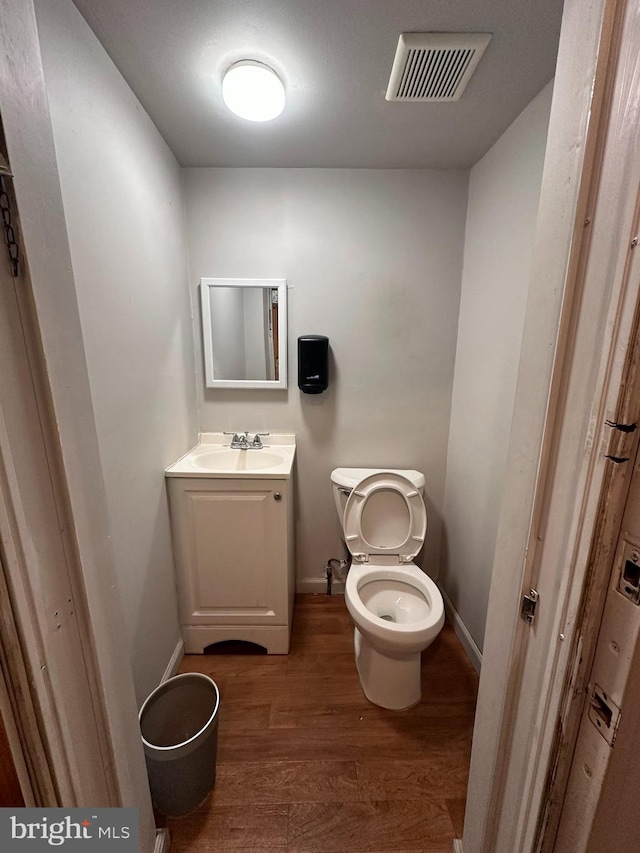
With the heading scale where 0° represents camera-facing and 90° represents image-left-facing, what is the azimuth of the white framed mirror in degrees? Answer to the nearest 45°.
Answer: approximately 0°

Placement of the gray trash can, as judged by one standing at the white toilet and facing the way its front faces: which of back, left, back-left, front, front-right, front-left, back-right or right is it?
front-right

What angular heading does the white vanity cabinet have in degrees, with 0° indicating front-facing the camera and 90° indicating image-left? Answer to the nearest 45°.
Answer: approximately 0°
